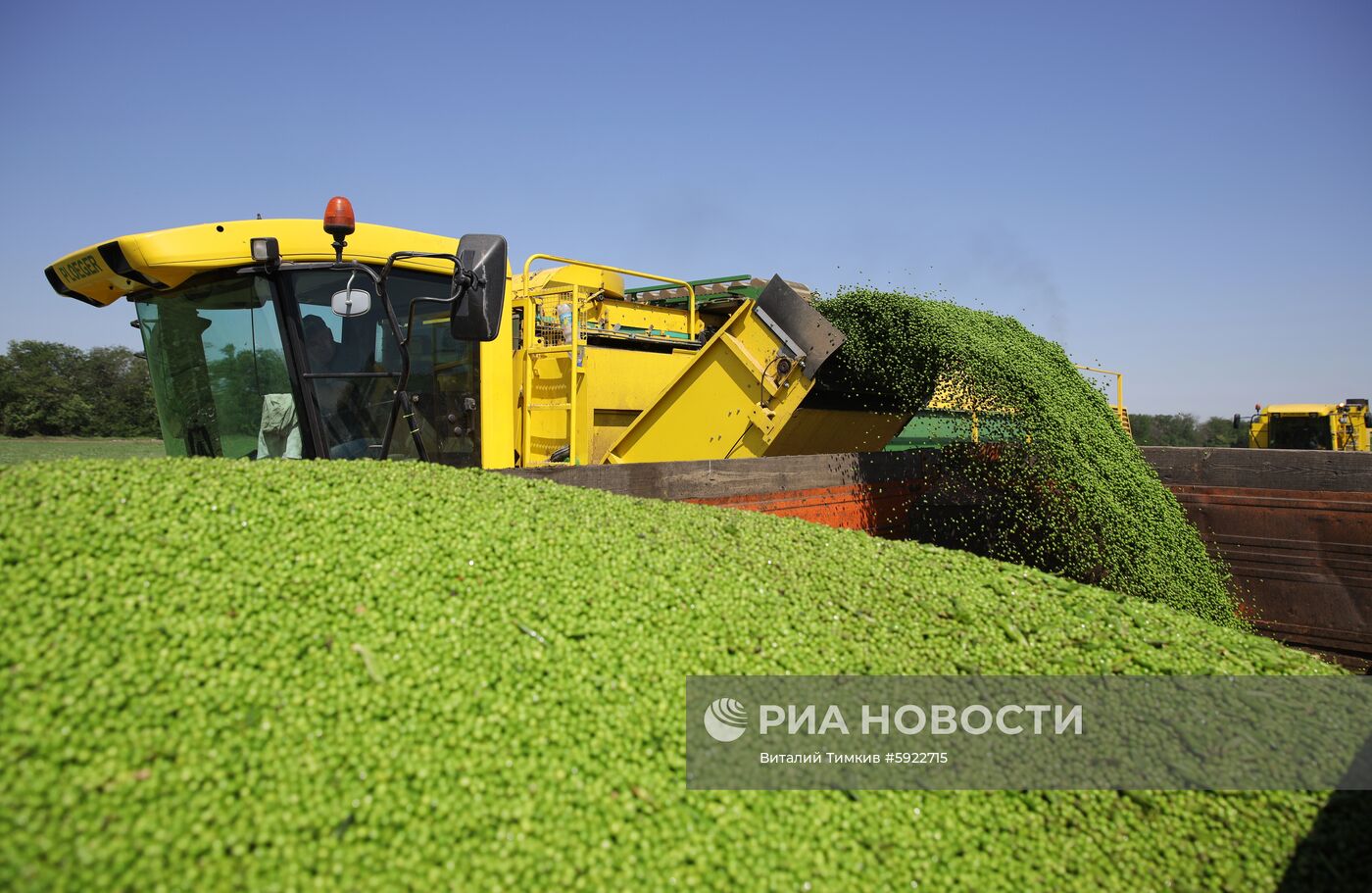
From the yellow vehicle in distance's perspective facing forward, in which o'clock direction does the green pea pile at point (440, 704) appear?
The green pea pile is roughly at 12 o'clock from the yellow vehicle in distance.

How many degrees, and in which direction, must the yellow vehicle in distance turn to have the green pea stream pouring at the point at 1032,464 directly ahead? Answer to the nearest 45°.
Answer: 0° — it already faces it

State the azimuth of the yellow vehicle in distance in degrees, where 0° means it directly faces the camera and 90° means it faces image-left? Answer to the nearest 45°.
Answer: approximately 0°
